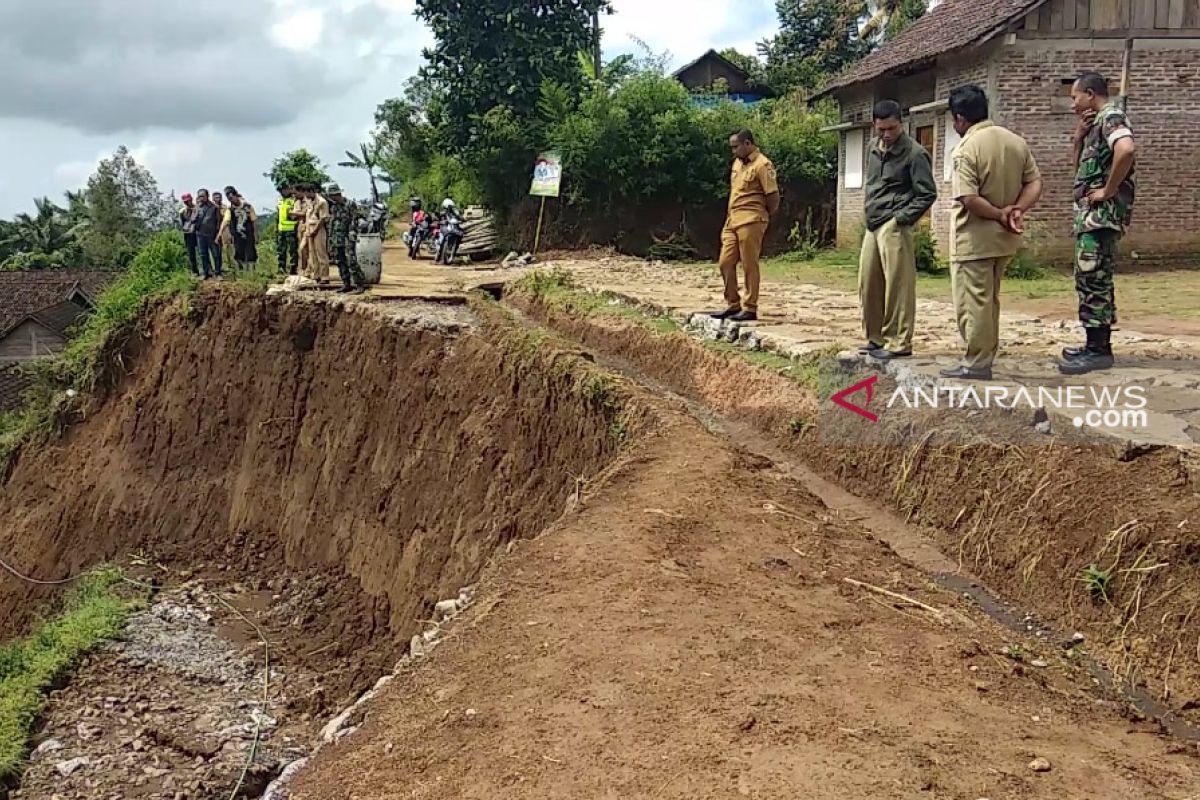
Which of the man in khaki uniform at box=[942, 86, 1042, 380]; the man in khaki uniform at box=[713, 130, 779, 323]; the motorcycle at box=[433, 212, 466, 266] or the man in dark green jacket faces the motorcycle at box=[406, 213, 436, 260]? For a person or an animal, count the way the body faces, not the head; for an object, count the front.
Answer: the man in khaki uniform at box=[942, 86, 1042, 380]

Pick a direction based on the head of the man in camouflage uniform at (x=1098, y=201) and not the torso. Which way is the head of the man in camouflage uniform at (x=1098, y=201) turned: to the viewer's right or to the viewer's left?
to the viewer's left

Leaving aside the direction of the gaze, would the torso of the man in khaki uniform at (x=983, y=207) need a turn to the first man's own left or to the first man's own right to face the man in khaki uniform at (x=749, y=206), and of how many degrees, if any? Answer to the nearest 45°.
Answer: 0° — they already face them

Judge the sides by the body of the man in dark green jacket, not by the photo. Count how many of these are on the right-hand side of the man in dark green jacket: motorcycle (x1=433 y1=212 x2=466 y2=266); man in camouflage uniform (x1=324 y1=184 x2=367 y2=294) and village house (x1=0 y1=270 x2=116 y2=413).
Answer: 3

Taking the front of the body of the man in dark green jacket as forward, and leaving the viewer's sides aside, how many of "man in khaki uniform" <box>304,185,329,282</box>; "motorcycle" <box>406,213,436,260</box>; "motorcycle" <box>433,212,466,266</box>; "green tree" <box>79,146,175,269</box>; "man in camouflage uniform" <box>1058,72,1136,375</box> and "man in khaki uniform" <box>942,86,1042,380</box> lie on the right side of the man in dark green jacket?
4

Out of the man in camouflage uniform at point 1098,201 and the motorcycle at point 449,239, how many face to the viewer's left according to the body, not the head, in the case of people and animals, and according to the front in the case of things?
1

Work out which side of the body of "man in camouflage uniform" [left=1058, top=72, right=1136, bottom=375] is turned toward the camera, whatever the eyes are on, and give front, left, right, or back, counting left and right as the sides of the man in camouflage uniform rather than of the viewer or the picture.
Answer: left

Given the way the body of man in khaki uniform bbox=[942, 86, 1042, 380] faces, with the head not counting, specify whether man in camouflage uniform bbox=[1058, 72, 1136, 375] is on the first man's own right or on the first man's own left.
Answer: on the first man's own right

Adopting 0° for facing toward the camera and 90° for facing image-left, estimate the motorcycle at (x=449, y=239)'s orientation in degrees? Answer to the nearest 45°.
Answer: approximately 0°

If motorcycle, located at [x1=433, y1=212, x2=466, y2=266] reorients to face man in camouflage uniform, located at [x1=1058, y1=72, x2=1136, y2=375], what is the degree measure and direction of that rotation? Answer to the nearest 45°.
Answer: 0° — it already faces them

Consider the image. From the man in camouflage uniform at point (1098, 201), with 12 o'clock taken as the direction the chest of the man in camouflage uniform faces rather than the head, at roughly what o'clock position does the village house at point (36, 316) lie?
The village house is roughly at 1 o'clock from the man in camouflage uniform.

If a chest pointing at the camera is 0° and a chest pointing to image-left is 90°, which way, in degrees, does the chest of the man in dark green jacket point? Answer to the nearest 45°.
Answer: approximately 45°
